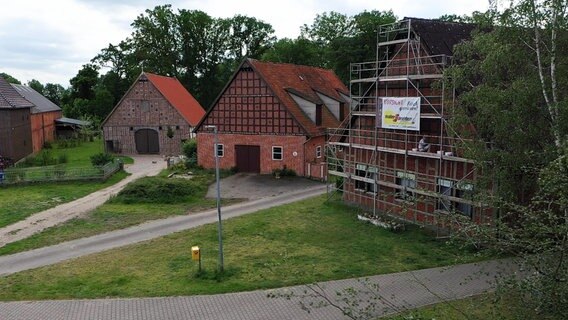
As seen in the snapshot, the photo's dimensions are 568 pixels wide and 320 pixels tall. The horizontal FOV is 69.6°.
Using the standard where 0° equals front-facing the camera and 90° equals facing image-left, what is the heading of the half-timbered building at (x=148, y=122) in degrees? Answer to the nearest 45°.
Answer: approximately 0°

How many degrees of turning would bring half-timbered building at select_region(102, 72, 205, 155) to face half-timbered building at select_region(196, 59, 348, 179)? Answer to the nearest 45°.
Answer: approximately 45° to its left

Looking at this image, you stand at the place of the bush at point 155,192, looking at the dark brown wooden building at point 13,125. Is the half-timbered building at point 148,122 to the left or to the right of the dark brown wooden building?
right

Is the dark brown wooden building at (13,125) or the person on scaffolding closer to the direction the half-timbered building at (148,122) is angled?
the person on scaffolding

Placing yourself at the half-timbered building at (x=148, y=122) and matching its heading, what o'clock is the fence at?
The fence is roughly at 1 o'clock from the half-timbered building.

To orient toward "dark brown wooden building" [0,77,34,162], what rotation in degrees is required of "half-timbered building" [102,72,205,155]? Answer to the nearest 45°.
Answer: approximately 90° to its right

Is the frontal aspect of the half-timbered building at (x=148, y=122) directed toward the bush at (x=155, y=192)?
yes
